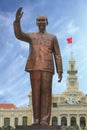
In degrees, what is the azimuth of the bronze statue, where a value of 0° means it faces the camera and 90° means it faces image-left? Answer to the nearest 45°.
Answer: approximately 0°
